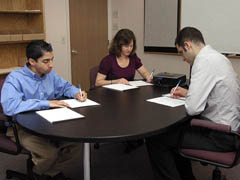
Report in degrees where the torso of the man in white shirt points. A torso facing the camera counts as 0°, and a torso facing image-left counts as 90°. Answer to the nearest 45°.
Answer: approximately 90°

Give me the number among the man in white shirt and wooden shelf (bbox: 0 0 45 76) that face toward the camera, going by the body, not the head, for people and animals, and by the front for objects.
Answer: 1

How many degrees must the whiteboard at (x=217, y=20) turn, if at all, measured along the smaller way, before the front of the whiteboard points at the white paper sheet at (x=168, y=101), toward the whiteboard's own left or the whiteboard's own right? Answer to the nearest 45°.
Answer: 0° — it already faces it

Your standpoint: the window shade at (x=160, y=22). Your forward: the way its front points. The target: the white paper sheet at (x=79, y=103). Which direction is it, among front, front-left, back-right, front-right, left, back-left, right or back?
front

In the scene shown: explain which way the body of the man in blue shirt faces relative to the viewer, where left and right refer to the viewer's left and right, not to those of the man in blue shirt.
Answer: facing the viewer and to the right of the viewer

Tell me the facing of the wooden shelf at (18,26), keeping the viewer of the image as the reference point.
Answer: facing the viewer

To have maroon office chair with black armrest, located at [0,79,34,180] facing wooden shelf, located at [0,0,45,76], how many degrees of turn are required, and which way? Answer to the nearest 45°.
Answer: approximately 90° to its left

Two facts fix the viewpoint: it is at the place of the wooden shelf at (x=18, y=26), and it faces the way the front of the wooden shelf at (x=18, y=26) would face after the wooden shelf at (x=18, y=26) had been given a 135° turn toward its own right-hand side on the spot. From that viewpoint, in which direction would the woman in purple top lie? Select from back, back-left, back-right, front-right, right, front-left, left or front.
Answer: back

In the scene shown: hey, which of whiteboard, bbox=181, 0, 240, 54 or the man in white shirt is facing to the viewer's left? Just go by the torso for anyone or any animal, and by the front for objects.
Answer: the man in white shirt

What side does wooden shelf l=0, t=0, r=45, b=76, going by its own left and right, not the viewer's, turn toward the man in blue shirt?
front

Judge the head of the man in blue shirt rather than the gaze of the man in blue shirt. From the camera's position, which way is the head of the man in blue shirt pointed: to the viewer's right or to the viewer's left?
to the viewer's right

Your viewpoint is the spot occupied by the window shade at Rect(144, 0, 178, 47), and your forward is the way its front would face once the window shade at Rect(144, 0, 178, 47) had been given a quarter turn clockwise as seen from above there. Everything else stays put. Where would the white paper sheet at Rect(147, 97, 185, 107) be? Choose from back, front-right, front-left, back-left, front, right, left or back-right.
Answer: left

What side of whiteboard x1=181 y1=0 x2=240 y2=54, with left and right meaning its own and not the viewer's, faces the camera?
front

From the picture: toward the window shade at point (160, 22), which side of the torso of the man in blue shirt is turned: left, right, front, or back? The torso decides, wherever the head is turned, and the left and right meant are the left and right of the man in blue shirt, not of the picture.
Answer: left

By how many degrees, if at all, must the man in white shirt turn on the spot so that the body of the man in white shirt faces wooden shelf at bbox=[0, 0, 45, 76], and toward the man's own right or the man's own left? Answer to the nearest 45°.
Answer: approximately 45° to the man's own right
